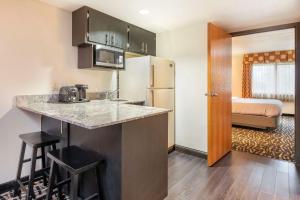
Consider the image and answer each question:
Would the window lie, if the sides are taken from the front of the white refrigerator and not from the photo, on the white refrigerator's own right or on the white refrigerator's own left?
on the white refrigerator's own left

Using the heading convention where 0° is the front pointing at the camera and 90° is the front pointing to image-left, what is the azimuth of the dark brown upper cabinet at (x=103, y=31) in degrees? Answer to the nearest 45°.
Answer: approximately 315°

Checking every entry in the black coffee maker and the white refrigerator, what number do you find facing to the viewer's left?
0

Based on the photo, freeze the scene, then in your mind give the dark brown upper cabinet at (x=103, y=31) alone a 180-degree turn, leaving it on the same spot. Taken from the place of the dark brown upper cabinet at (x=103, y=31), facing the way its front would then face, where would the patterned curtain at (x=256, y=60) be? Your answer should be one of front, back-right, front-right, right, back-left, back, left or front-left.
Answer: right

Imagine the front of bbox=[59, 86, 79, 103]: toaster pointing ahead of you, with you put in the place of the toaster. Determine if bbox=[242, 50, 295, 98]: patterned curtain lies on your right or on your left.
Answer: on your left

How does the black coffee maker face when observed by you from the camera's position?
facing the viewer and to the right of the viewer
